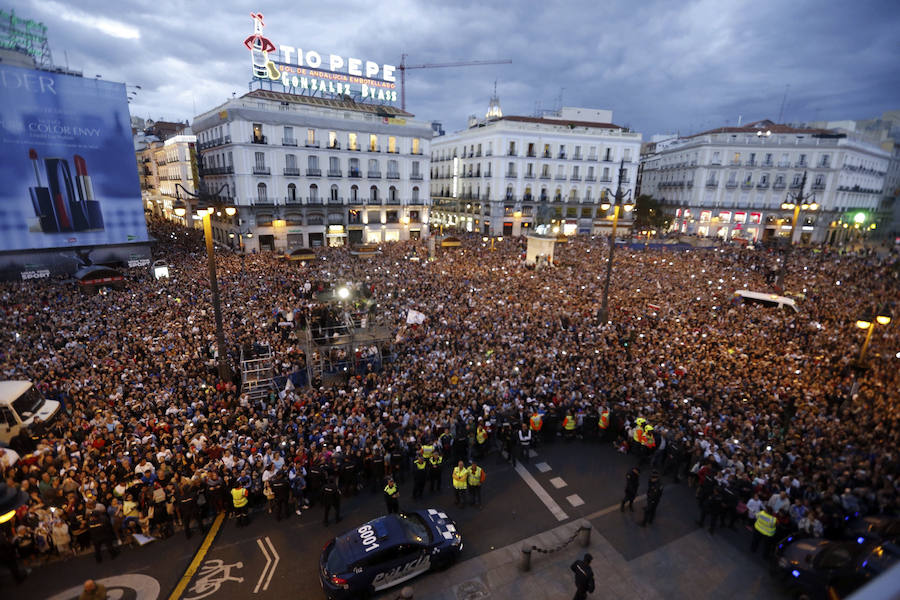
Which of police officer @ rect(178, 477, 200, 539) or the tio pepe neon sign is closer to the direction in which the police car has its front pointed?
the tio pepe neon sign

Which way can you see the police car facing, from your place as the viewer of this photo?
facing away from the viewer and to the right of the viewer

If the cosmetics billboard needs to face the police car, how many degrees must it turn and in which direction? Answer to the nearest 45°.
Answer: approximately 45° to its right

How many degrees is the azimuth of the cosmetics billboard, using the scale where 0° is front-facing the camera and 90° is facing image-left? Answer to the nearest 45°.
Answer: approximately 315°

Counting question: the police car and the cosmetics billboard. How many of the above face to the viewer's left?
0

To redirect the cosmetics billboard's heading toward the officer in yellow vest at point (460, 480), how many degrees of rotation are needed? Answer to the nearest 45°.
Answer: approximately 45° to its right

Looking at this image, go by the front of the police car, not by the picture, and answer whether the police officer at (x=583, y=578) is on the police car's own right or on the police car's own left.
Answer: on the police car's own right

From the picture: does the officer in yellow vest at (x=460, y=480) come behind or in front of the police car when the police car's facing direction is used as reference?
in front

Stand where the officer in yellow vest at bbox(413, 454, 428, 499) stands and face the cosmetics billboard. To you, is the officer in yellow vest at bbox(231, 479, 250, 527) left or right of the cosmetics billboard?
left

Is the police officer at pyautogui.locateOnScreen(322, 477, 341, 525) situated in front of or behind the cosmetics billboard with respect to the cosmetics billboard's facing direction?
in front

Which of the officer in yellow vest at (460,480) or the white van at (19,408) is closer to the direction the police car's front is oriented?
the officer in yellow vest

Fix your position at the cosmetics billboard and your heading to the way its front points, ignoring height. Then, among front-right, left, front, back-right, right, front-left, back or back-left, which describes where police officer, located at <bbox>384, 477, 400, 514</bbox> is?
front-right

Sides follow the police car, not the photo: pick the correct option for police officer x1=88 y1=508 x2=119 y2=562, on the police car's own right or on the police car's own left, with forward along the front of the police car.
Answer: on the police car's own left

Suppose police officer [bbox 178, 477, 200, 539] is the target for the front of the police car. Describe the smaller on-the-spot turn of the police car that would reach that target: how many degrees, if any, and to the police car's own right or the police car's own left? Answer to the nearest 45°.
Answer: approximately 90° to the police car's own left

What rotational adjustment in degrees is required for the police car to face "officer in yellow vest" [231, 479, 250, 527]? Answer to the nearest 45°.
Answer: approximately 90° to its left

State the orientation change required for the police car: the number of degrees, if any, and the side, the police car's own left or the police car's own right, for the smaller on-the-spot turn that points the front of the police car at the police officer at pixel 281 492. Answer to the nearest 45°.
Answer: approximately 90° to the police car's own left

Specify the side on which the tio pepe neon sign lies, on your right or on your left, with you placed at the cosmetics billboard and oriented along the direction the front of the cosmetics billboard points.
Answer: on your left

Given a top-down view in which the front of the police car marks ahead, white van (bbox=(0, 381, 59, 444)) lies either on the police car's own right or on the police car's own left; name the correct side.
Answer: on the police car's own left

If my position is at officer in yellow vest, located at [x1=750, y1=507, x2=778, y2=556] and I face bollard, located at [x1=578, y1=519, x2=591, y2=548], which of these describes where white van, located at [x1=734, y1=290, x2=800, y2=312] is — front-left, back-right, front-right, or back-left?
back-right

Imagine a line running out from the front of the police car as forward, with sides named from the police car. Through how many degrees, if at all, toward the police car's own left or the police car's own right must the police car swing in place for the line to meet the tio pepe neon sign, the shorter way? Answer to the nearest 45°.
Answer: approximately 45° to the police car's own left

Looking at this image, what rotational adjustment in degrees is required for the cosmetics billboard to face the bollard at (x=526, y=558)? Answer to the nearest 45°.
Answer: approximately 45° to its right
